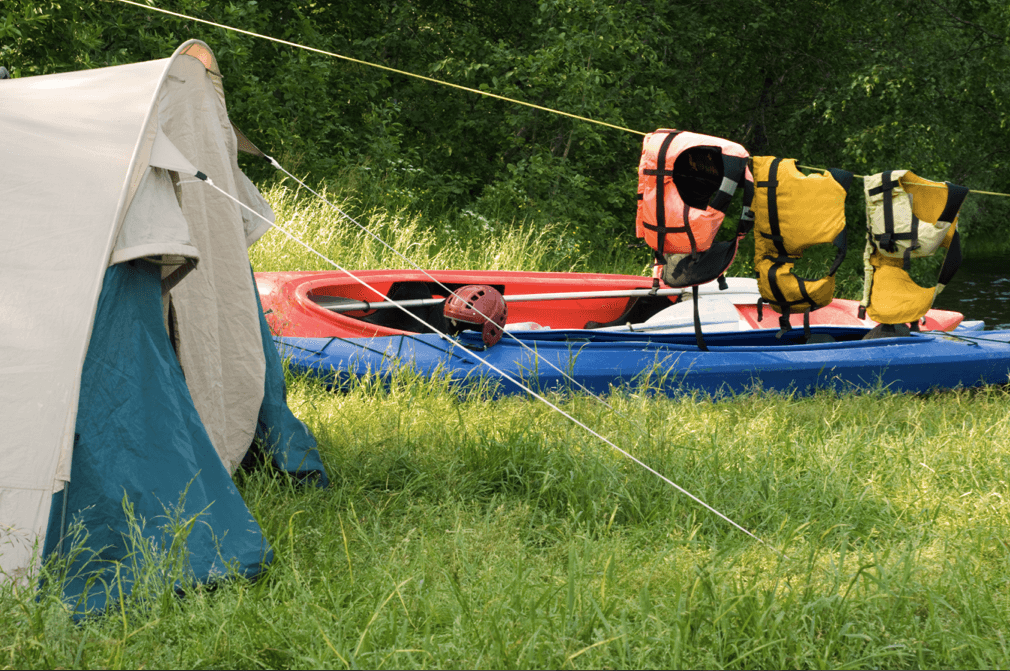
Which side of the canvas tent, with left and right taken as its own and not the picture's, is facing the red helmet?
left

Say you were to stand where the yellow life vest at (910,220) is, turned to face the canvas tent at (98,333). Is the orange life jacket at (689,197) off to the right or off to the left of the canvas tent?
right

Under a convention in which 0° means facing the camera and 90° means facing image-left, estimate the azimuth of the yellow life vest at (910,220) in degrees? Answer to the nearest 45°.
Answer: approximately 45°

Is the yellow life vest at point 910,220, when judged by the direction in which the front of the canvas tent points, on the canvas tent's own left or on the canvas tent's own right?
on the canvas tent's own left

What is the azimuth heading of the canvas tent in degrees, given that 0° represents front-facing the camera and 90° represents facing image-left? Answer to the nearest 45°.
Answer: approximately 315°
